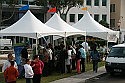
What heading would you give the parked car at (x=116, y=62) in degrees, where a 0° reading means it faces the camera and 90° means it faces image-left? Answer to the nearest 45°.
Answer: approximately 0°

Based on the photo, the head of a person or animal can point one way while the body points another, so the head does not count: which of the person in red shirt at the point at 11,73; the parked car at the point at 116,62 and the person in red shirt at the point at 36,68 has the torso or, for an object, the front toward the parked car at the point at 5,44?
the person in red shirt at the point at 11,73

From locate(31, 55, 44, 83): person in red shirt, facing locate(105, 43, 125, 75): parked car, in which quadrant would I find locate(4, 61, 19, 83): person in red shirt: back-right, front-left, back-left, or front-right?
back-right

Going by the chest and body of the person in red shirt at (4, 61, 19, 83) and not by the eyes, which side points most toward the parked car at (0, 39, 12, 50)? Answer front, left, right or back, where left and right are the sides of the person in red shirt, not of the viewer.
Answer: front

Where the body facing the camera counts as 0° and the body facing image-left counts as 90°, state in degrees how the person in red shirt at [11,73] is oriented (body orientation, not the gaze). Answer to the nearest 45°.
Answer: approximately 180°

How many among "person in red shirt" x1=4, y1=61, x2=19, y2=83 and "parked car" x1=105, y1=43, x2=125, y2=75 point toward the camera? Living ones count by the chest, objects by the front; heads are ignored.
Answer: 1

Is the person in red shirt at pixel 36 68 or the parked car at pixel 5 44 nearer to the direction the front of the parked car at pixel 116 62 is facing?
the person in red shirt
